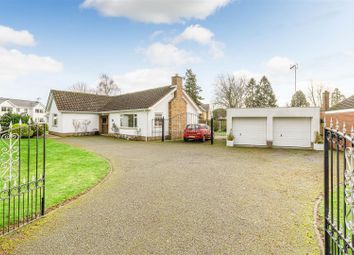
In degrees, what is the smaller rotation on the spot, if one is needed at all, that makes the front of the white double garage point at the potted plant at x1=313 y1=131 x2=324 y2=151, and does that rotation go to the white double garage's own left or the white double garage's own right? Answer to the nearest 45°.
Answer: approximately 90° to the white double garage's own left

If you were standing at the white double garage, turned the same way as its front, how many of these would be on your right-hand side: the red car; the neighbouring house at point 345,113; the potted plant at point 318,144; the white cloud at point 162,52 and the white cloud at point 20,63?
3

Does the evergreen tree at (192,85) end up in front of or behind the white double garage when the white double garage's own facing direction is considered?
behind

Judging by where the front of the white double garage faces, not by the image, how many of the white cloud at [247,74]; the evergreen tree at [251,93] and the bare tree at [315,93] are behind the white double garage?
3

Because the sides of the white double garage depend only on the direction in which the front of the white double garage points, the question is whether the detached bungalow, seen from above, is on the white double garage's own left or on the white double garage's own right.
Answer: on the white double garage's own right

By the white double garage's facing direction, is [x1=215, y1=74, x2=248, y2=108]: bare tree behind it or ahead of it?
behind

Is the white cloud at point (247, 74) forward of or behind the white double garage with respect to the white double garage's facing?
behind

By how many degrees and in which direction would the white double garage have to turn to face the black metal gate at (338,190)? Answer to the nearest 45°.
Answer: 0° — it already faces it

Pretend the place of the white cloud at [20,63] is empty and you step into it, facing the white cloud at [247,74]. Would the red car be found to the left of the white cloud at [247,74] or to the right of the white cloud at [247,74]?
right

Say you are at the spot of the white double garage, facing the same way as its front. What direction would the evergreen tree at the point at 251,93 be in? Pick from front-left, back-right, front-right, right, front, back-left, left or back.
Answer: back

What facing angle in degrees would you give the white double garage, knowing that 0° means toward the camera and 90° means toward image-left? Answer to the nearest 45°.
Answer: approximately 0°
